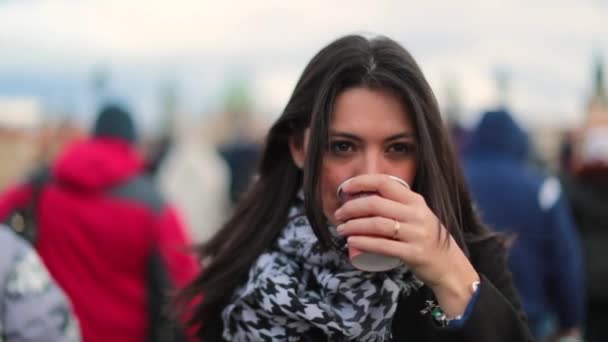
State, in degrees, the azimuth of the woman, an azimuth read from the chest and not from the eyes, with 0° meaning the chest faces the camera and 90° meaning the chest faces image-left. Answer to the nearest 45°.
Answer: approximately 0°

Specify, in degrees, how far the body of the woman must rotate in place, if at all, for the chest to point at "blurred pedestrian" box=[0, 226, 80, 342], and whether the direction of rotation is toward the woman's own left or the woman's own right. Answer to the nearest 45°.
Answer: approximately 90° to the woman's own right

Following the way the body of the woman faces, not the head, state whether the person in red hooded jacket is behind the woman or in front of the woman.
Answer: behind

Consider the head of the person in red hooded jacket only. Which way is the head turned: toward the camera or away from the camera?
away from the camera

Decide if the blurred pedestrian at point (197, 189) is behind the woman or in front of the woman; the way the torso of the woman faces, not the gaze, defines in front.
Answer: behind

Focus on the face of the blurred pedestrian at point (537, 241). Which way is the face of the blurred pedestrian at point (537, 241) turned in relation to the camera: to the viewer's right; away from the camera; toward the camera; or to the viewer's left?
away from the camera

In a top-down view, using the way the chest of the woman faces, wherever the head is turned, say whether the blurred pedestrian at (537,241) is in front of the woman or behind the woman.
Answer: behind

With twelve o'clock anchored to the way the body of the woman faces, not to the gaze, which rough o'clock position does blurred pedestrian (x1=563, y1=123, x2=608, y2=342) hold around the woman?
The blurred pedestrian is roughly at 7 o'clock from the woman.
